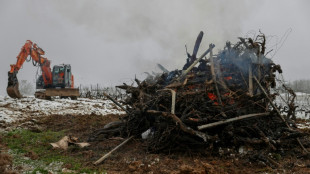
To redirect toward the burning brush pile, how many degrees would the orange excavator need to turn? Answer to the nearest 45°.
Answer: approximately 90° to its left

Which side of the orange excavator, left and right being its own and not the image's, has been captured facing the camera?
left
